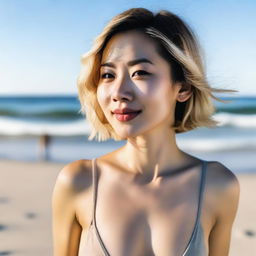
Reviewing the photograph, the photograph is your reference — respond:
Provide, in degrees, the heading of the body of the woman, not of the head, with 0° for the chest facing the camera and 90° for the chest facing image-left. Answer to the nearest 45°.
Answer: approximately 0°
